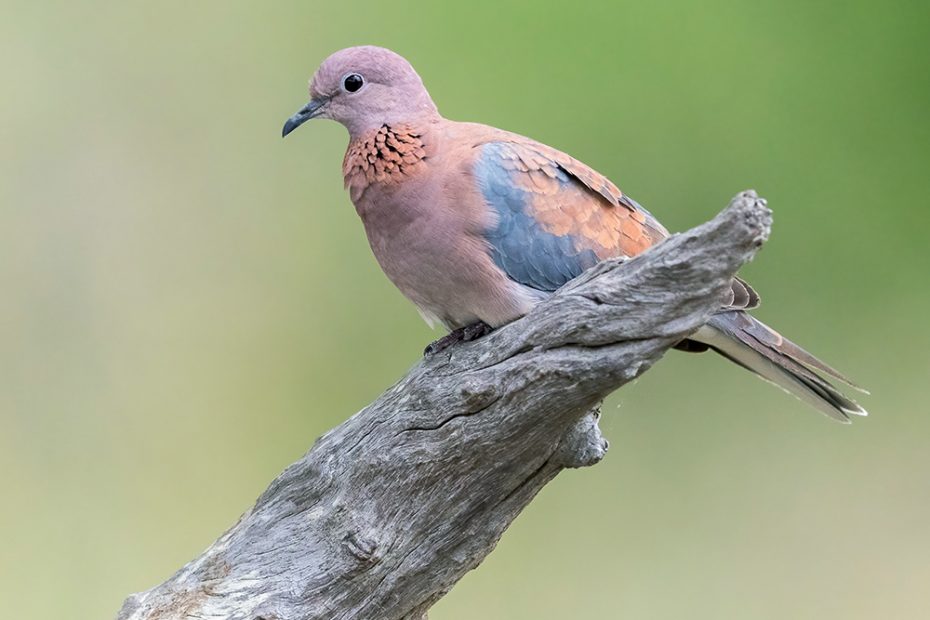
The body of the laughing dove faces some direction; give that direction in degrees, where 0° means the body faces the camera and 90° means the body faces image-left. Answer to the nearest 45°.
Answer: approximately 90°
